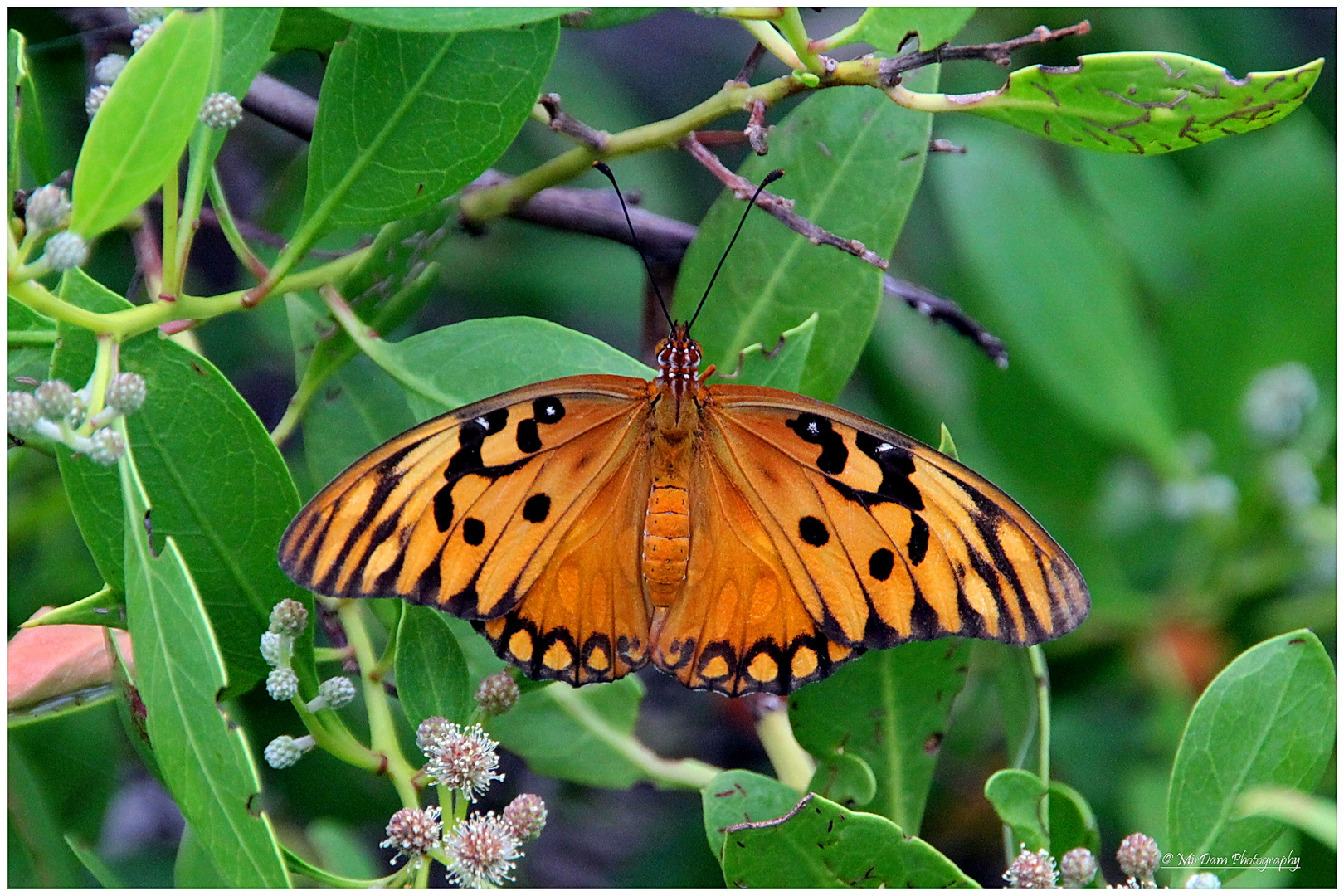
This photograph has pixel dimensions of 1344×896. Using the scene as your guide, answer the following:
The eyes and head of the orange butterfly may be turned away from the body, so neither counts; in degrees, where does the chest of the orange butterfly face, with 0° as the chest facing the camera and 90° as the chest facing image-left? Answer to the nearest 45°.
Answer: approximately 180°
